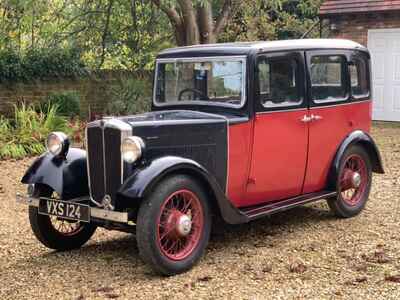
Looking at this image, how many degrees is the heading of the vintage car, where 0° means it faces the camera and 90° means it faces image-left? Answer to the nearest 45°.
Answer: approximately 45°

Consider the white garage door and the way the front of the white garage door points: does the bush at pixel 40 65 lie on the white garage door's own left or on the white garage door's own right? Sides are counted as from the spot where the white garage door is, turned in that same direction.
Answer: on the white garage door's own right

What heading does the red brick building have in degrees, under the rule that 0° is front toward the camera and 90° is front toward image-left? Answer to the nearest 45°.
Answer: approximately 0°

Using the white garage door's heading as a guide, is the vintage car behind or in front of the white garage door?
in front

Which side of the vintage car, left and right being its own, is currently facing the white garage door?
back

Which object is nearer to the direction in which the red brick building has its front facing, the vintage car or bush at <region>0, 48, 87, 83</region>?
the vintage car

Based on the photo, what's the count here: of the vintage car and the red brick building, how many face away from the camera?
0

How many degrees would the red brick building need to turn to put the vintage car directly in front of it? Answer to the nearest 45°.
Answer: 0° — it already faces it

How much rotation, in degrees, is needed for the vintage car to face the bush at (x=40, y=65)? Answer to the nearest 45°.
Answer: approximately 90° to its right

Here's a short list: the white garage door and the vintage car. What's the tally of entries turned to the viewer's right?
0

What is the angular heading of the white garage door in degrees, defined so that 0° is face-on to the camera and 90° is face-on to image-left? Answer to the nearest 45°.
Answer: approximately 0°

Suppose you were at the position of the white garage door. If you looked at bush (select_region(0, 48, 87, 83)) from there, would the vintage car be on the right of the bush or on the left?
left
